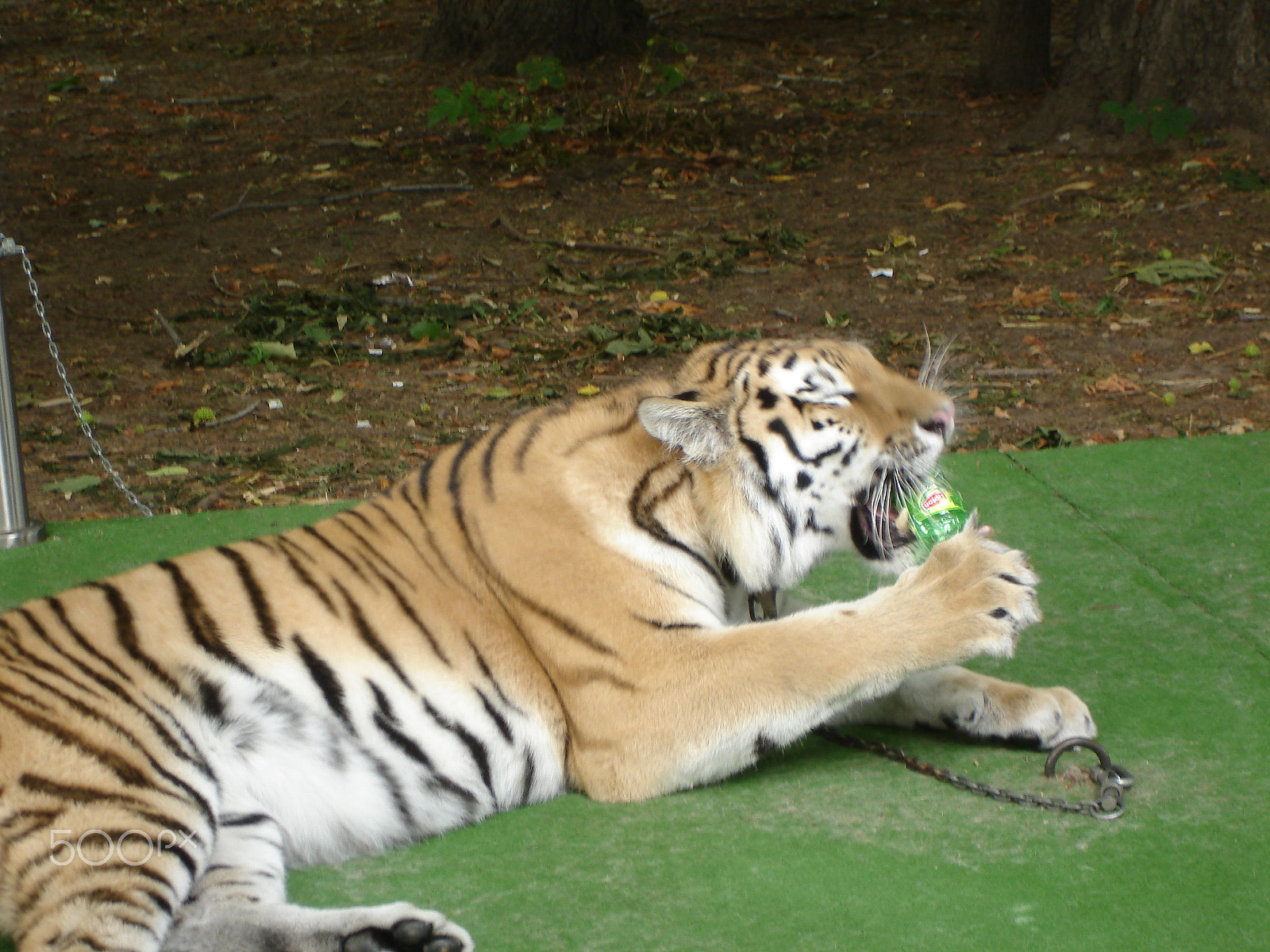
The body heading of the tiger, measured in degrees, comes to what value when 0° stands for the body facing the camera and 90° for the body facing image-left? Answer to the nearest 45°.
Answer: approximately 270°

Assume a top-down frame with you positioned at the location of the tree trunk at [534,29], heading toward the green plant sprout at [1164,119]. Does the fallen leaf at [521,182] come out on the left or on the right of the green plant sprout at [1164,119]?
right

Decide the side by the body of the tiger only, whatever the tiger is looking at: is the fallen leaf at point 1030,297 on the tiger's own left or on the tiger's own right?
on the tiger's own left

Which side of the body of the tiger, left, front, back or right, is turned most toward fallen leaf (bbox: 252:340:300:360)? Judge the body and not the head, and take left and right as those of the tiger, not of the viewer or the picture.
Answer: left

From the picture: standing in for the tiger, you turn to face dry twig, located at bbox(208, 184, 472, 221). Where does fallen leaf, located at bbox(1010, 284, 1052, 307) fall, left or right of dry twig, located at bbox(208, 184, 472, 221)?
right

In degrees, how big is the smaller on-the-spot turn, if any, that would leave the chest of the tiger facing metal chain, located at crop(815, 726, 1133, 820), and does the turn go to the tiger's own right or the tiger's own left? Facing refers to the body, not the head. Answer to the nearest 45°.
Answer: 0° — it already faces it

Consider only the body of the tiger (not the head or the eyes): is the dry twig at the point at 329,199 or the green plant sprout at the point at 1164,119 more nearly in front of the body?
the green plant sprout

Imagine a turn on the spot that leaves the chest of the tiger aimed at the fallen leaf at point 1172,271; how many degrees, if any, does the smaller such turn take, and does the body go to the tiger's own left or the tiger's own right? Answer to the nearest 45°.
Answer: approximately 45° to the tiger's own left

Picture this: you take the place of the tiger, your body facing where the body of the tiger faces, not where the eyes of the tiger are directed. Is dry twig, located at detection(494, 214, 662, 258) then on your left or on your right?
on your left

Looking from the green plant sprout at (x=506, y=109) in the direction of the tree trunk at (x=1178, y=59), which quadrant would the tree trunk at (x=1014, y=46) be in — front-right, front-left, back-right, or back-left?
front-left

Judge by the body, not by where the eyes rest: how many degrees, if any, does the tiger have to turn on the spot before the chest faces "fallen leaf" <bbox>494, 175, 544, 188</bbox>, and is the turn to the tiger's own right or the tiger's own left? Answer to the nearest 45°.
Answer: approximately 90° to the tiger's own left

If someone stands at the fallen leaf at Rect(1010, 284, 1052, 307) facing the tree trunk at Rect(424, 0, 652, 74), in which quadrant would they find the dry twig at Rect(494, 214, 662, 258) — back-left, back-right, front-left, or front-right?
front-left

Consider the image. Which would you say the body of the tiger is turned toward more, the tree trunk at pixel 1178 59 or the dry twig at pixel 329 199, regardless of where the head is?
the tree trunk

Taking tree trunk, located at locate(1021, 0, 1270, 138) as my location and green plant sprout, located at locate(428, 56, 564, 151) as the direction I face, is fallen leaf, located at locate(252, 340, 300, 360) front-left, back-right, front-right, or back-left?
front-left

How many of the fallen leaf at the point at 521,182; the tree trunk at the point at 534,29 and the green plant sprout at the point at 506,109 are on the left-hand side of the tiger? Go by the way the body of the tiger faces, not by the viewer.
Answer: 3

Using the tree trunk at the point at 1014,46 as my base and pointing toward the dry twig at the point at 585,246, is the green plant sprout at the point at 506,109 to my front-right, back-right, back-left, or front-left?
front-right

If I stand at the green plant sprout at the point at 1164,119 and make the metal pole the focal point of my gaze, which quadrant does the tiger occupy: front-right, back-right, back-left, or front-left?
front-left

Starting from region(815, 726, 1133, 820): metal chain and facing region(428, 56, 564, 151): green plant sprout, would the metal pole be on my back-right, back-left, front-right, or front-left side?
front-left
